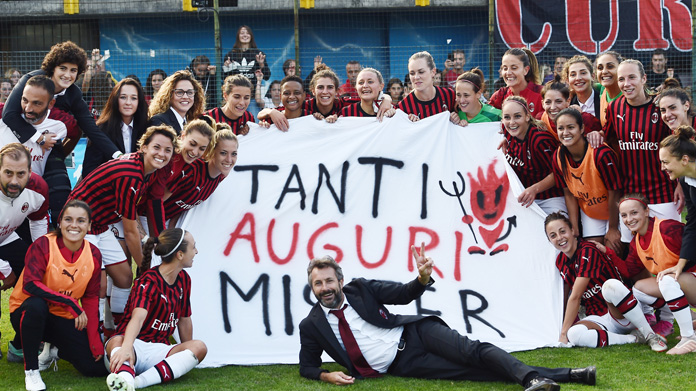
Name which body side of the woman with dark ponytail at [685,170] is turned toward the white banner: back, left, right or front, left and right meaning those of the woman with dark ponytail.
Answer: front

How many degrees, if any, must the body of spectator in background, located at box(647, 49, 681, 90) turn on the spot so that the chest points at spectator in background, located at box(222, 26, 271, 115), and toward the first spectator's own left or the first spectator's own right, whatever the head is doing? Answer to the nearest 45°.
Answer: approximately 90° to the first spectator's own right

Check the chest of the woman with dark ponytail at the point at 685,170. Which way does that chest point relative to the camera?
to the viewer's left

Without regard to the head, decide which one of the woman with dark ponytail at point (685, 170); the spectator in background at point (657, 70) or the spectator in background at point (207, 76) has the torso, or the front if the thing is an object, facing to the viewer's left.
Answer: the woman with dark ponytail

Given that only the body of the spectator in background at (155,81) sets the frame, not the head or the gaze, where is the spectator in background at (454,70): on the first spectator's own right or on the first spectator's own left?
on the first spectator's own left

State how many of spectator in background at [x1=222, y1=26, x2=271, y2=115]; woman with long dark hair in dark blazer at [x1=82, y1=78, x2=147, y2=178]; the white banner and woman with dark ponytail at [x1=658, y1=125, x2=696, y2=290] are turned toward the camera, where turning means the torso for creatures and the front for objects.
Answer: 3

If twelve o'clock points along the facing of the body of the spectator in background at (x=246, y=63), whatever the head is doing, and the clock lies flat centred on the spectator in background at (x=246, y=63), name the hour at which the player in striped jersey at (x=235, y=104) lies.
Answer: the player in striped jersey at (x=235, y=104) is roughly at 12 o'clock from the spectator in background at (x=246, y=63).

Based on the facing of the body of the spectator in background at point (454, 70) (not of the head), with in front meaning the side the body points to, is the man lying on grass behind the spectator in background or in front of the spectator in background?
in front

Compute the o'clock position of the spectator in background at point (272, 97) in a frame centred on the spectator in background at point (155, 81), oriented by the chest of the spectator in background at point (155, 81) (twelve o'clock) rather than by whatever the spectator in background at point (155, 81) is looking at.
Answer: the spectator in background at point (272, 97) is roughly at 10 o'clock from the spectator in background at point (155, 81).

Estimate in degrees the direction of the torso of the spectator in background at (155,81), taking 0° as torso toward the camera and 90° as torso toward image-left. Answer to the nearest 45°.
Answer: approximately 0°

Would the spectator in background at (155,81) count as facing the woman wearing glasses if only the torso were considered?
yes

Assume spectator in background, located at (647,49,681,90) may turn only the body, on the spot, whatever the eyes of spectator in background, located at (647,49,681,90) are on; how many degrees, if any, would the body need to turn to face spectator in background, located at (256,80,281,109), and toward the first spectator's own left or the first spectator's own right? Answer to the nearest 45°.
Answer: approximately 45° to the first spectator's own right

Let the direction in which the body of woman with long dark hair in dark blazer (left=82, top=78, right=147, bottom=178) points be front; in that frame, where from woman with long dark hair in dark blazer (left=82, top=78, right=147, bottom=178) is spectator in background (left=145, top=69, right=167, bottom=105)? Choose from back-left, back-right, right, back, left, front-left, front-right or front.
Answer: back
